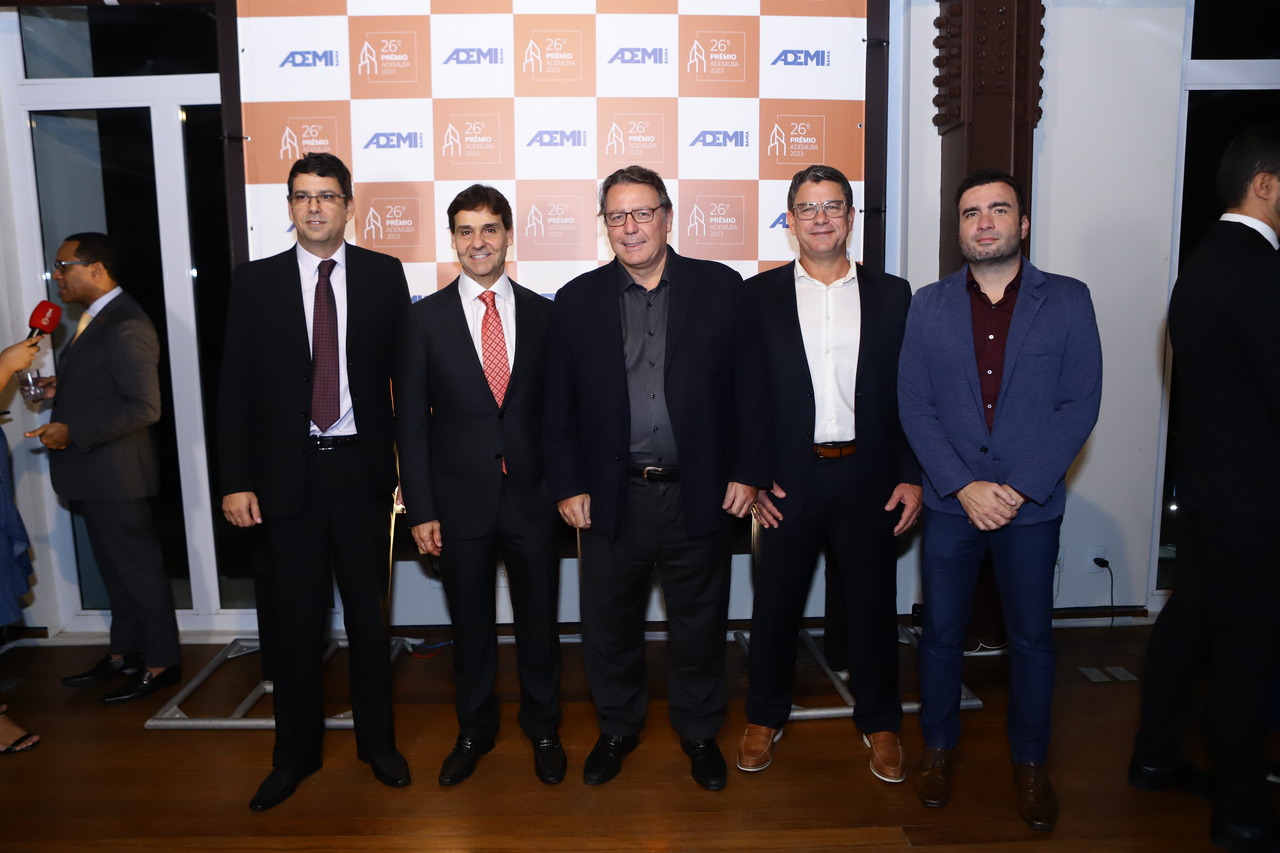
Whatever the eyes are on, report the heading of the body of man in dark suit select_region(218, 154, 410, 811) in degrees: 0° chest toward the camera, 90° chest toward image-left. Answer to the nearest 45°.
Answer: approximately 0°

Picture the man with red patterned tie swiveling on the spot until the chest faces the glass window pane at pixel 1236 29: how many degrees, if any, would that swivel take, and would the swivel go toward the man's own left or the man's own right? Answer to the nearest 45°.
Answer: approximately 90° to the man's own left

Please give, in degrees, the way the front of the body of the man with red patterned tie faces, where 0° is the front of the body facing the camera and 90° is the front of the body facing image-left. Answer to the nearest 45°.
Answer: approximately 0°

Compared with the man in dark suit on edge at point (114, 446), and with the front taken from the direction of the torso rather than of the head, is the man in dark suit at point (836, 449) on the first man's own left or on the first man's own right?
on the first man's own left

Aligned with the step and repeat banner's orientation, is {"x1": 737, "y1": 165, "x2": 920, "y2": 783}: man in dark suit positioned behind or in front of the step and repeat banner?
in front

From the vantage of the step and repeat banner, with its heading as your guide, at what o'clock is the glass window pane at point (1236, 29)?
The glass window pane is roughly at 9 o'clock from the step and repeat banner.

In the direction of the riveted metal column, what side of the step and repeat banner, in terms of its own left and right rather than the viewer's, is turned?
left
